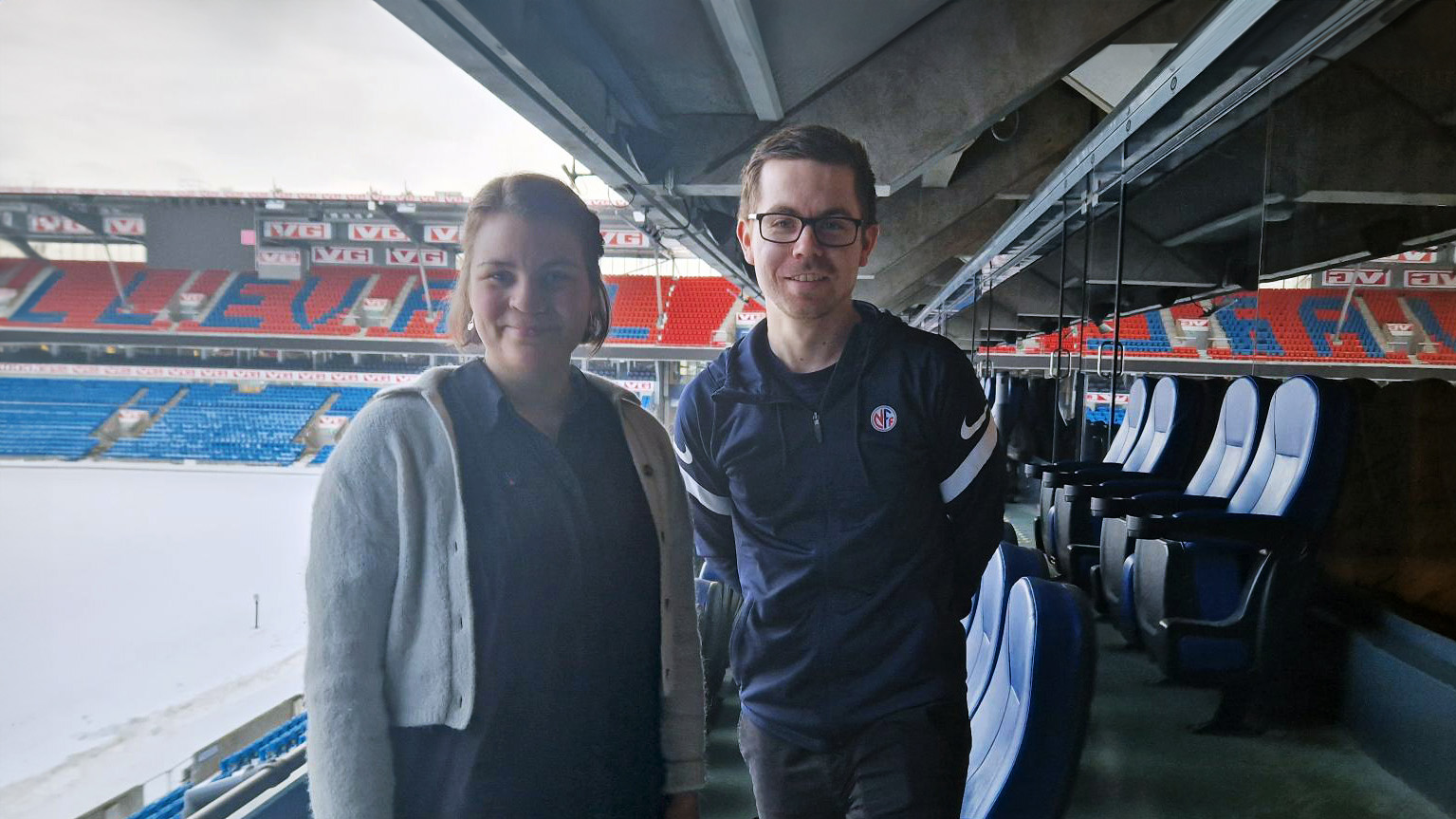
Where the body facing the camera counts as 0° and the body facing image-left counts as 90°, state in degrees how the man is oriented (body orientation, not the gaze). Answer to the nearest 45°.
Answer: approximately 0°

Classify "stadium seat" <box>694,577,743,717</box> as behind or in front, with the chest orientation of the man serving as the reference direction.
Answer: behind

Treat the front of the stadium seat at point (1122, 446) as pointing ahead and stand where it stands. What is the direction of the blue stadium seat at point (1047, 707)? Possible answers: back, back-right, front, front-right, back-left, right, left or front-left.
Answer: left

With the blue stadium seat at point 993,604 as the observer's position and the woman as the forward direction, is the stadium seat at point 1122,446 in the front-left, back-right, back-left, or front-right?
back-right

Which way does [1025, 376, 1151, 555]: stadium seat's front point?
to the viewer's left

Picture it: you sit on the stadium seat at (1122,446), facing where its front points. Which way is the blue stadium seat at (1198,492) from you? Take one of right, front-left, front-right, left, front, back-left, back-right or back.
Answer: left

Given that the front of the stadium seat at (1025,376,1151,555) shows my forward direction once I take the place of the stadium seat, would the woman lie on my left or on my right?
on my left

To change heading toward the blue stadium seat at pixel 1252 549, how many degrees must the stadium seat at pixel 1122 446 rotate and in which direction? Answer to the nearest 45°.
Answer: approximately 90° to its left

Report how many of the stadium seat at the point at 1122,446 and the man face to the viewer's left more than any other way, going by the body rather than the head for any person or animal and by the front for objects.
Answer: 1

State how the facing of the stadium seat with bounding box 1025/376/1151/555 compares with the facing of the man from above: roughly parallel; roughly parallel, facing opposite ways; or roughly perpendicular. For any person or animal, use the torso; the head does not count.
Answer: roughly perpendicular

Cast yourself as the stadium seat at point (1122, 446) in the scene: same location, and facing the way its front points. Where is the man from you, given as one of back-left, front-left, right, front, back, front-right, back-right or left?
left
